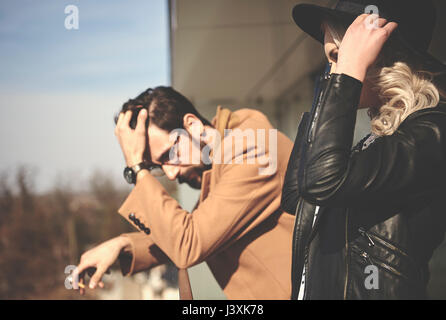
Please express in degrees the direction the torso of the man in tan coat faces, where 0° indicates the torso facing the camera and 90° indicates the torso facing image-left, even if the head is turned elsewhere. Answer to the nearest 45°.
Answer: approximately 90°
